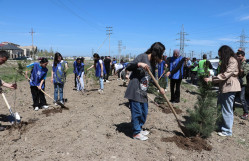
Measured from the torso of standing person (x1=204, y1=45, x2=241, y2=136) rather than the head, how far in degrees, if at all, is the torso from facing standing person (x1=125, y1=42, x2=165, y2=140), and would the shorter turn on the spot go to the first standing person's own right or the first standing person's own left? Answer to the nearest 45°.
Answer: approximately 45° to the first standing person's own left

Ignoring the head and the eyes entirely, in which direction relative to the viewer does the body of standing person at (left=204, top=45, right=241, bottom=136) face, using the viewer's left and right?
facing to the left of the viewer

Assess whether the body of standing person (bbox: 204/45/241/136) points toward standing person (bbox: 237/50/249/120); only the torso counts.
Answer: no

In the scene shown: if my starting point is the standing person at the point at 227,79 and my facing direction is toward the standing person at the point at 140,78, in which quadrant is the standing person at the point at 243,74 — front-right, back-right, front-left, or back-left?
back-right

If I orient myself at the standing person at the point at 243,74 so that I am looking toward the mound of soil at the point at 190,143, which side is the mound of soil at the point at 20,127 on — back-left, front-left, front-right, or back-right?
front-right

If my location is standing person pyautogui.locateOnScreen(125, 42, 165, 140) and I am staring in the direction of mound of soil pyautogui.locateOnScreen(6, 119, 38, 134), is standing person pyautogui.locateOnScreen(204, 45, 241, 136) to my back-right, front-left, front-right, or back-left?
back-right

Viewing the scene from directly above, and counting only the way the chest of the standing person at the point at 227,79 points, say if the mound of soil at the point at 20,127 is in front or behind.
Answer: in front
